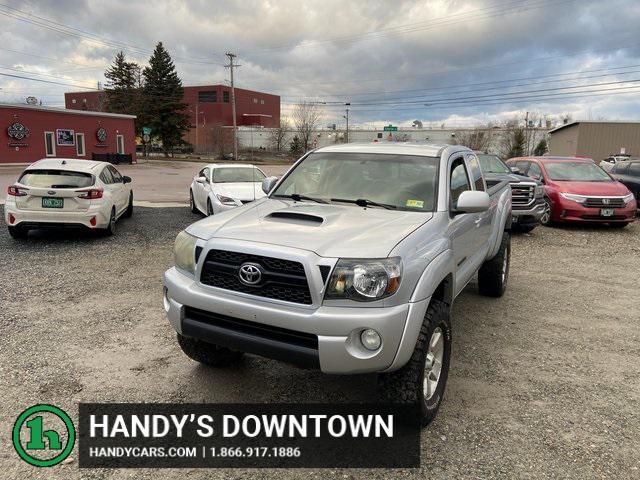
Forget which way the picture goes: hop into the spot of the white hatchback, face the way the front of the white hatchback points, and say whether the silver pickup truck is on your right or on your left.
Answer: on your right

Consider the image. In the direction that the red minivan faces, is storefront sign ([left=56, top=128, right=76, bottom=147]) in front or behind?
behind

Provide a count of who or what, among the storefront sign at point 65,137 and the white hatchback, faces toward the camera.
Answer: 1

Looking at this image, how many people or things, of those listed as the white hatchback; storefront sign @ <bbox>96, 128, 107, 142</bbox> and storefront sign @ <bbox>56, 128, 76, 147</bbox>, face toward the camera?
2

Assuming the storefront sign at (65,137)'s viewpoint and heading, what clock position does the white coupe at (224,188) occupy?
The white coupe is roughly at 12 o'clock from the storefront sign.

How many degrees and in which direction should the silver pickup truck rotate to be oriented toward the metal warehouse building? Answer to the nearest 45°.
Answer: approximately 180°

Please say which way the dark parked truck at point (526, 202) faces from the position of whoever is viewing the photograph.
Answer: facing the viewer and to the right of the viewer

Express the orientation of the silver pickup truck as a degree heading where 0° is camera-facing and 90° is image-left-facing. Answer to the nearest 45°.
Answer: approximately 45°

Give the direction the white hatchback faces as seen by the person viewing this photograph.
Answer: facing away from the viewer and to the right of the viewer

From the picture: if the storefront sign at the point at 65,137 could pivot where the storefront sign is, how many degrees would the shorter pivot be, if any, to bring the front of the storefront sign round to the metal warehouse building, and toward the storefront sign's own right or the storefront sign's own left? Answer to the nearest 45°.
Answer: approximately 90° to the storefront sign's own left

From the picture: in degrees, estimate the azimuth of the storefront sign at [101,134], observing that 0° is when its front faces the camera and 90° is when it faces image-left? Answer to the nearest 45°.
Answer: approximately 0°
